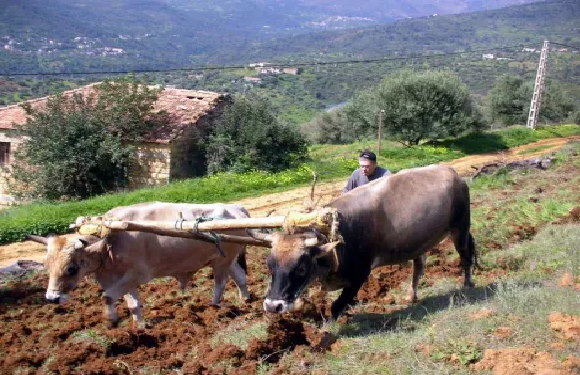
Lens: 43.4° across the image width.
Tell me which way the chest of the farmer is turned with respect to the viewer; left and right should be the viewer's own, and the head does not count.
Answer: facing the viewer and to the left of the viewer

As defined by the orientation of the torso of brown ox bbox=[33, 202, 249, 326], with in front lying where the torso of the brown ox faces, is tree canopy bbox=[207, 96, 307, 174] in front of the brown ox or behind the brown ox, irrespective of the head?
behind

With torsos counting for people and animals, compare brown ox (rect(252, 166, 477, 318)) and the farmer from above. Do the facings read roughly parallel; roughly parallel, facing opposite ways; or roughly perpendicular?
roughly parallel

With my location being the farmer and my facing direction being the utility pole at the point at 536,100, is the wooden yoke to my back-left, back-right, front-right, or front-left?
back-left

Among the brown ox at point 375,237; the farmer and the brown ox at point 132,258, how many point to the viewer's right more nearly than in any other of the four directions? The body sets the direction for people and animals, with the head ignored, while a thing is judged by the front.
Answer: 0

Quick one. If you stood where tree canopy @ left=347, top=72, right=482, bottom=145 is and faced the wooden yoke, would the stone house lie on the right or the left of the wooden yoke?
right

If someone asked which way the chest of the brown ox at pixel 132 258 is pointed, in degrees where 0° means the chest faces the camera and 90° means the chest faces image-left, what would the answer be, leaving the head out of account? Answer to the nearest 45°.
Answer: approximately 45°

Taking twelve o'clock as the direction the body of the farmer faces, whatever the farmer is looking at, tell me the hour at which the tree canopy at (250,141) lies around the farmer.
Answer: The tree canopy is roughly at 4 o'clock from the farmer.

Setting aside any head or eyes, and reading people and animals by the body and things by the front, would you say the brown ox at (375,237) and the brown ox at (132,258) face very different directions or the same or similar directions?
same or similar directions

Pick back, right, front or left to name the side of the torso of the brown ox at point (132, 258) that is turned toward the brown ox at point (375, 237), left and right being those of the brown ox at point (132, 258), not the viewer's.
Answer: left

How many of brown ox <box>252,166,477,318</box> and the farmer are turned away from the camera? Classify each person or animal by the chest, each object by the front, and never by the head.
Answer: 0

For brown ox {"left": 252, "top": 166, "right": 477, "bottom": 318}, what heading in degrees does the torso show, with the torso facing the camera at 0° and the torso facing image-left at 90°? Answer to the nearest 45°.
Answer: approximately 45°

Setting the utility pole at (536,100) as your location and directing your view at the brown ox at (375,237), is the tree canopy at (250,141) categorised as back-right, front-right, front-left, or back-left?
front-right

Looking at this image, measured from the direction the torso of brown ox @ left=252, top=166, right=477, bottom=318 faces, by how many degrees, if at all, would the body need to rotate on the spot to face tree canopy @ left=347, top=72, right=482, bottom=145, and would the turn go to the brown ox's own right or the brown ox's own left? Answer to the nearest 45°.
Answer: approximately 135° to the brown ox's own right

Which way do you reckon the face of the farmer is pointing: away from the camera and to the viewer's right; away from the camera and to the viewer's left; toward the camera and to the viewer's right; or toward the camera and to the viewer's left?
toward the camera and to the viewer's left

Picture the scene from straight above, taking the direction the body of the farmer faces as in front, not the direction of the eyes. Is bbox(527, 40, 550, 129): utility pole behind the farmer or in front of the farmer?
behind
